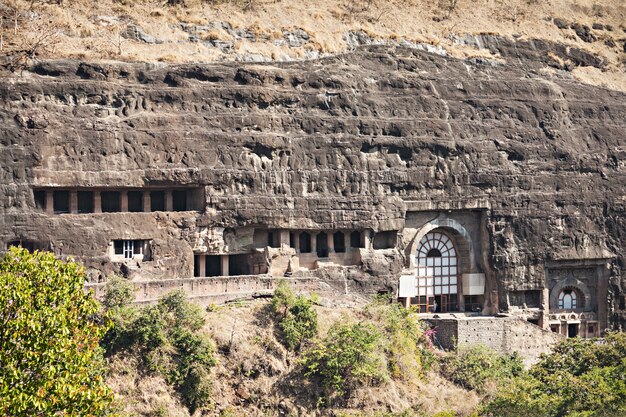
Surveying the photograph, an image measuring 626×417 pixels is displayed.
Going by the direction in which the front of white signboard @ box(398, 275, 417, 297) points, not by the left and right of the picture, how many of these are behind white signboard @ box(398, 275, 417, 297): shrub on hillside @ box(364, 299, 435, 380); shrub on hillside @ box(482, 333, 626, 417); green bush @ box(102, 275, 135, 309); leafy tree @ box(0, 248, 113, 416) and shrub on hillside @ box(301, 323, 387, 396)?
0

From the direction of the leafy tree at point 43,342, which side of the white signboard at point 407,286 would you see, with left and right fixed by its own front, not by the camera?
front

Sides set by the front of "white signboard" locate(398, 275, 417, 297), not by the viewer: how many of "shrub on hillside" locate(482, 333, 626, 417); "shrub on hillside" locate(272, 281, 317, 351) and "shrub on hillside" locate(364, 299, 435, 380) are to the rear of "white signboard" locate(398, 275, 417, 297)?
0

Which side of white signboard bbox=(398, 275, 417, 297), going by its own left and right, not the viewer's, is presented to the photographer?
front

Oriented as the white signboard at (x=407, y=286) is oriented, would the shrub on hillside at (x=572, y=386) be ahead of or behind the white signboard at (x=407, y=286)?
ahead

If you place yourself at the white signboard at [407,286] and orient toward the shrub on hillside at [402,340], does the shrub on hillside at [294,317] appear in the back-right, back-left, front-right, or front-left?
front-right

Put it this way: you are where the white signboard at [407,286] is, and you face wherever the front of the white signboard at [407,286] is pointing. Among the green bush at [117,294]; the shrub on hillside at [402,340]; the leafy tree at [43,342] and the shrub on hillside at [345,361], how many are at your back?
0

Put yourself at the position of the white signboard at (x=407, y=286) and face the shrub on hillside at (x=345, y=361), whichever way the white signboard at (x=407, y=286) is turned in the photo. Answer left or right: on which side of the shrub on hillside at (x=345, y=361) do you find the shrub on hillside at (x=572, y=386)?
left

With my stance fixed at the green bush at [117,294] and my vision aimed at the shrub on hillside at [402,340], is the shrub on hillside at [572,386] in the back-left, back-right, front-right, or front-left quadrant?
front-right

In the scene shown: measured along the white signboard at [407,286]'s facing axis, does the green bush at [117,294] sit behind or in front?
in front

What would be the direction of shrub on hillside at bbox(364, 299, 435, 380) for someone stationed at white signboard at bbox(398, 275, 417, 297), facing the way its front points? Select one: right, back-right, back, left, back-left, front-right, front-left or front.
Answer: front

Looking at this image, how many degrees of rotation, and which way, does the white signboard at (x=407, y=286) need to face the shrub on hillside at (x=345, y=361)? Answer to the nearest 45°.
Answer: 0° — it already faces it

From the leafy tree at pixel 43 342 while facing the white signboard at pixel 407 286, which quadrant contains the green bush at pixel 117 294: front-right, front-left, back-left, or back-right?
front-left

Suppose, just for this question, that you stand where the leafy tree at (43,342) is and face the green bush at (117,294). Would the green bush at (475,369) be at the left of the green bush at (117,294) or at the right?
right

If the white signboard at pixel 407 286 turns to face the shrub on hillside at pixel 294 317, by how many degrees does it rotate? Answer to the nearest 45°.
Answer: approximately 45° to its right
